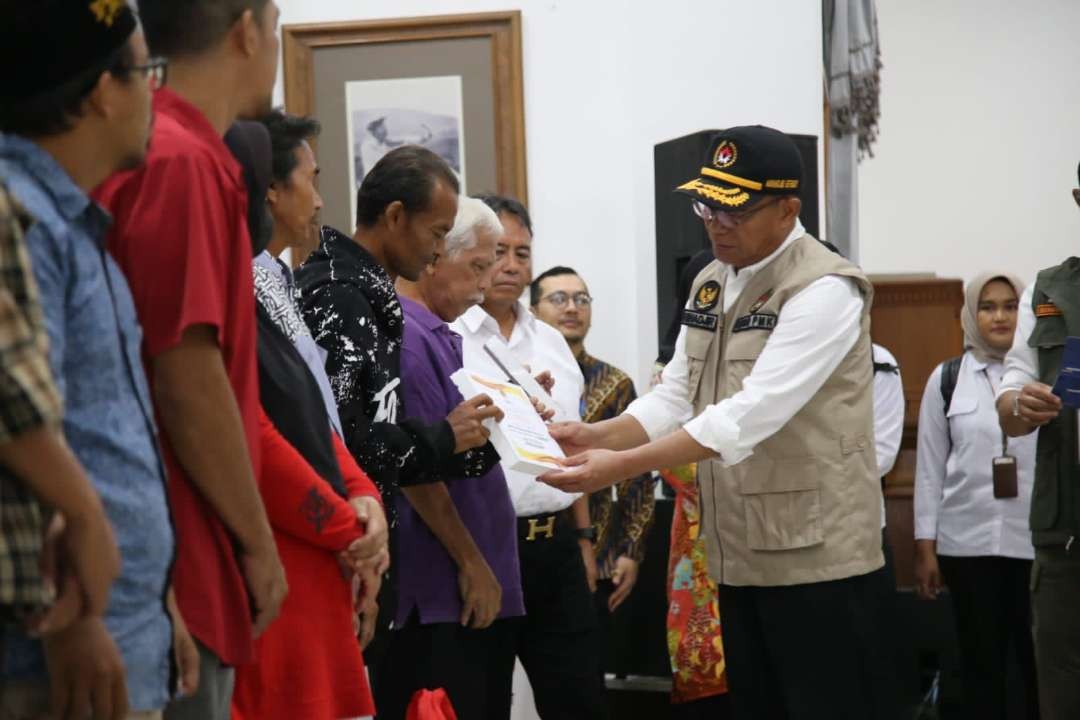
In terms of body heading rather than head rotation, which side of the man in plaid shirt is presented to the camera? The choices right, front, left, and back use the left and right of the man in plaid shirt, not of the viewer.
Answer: right

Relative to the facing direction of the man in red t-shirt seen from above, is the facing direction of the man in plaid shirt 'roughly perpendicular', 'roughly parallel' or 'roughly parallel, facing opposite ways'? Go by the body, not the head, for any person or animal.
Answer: roughly parallel

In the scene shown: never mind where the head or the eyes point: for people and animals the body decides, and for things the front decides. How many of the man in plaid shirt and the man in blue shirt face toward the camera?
0

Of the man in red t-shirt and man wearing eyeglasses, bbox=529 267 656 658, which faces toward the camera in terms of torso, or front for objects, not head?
the man wearing eyeglasses

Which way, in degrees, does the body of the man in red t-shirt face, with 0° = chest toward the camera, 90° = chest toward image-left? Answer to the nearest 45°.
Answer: approximately 270°

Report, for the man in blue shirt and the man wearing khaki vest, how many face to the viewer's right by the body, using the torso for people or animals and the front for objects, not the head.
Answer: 1

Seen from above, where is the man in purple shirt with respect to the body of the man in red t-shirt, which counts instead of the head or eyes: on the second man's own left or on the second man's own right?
on the second man's own left

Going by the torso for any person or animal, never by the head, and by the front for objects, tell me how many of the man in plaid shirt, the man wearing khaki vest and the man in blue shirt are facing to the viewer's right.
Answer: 2

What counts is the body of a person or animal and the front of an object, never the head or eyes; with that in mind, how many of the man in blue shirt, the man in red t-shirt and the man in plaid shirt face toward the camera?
0

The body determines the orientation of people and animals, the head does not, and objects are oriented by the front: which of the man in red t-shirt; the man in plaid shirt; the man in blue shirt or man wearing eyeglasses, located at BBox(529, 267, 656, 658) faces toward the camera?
the man wearing eyeglasses

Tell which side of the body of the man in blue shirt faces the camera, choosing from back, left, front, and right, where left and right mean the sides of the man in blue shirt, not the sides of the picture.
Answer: right

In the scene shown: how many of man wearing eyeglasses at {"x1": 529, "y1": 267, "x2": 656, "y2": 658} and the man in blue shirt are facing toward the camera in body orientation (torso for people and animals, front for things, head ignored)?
1

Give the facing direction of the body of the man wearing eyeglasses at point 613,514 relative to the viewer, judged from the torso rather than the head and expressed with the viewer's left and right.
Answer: facing the viewer

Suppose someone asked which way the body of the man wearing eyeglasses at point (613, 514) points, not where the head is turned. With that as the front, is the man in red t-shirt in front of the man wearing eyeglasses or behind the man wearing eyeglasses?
in front

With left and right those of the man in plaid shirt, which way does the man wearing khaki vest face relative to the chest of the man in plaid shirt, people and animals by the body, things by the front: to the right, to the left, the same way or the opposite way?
the opposite way

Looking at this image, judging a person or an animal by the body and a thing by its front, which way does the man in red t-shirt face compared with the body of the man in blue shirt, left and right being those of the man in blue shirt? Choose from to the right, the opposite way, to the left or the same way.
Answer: the same way

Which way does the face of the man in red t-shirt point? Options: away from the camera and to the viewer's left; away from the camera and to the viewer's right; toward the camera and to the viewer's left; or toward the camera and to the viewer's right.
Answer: away from the camera and to the viewer's right

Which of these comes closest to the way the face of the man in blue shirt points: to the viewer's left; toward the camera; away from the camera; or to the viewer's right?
to the viewer's right

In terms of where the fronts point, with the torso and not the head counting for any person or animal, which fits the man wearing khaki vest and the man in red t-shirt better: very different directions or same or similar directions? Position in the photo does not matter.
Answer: very different directions

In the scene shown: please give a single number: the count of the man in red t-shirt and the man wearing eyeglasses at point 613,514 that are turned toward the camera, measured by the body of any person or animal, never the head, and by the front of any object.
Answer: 1
